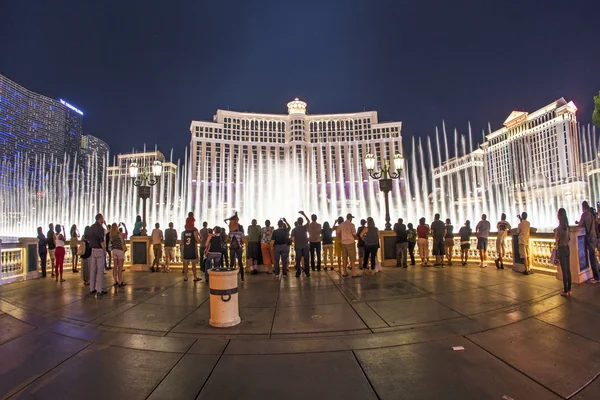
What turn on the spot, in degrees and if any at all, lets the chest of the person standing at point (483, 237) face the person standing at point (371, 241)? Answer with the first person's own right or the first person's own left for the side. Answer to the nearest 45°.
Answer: approximately 135° to the first person's own left

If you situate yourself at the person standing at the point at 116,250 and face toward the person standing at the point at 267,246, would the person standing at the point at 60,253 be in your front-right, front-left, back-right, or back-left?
back-left

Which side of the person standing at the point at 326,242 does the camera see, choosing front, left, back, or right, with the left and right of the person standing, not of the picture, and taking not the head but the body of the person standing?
back

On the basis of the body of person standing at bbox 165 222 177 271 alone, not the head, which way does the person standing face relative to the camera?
away from the camera

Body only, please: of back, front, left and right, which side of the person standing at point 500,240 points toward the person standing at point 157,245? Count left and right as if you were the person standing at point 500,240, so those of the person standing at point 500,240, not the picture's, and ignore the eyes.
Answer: left

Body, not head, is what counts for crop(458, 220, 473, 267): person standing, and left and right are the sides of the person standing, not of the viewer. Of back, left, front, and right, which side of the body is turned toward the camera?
back

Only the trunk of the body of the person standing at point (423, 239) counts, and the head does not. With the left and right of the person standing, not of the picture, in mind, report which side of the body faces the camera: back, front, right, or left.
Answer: back

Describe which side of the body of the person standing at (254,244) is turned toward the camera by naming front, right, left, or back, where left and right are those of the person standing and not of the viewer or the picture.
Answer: back

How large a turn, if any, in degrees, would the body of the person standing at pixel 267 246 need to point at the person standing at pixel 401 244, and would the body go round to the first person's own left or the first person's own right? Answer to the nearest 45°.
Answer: approximately 90° to the first person's own right

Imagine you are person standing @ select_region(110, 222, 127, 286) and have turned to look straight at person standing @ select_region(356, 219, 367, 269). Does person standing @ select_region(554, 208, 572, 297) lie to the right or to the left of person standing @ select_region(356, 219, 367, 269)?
right

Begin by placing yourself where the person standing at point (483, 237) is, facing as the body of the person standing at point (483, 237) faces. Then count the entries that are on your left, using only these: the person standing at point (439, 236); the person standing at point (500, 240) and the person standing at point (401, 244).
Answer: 2

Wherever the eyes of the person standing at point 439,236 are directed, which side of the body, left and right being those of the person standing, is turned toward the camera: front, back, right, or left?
back

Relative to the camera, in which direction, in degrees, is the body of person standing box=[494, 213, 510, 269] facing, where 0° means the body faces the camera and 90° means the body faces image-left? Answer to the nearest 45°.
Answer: approximately 180°
